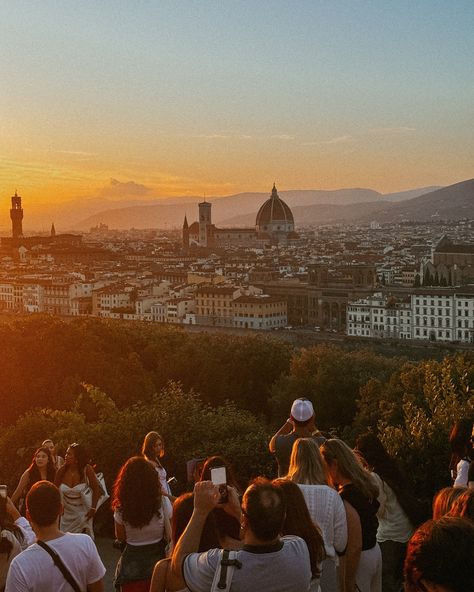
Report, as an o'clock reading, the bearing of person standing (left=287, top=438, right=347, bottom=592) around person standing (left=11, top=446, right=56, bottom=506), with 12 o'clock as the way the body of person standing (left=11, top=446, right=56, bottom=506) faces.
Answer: person standing (left=287, top=438, right=347, bottom=592) is roughly at 11 o'clock from person standing (left=11, top=446, right=56, bottom=506).

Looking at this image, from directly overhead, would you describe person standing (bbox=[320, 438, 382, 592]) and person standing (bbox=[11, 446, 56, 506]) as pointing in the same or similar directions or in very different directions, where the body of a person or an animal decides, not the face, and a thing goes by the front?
very different directions

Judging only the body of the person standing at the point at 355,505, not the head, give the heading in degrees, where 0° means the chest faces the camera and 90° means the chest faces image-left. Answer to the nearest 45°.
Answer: approximately 135°

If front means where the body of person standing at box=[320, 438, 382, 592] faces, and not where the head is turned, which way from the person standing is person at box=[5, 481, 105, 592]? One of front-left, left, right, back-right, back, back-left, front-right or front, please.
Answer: left

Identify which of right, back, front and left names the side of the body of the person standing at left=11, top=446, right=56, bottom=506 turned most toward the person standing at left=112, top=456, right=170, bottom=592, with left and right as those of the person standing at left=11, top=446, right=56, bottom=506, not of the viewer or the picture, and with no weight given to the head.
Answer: front

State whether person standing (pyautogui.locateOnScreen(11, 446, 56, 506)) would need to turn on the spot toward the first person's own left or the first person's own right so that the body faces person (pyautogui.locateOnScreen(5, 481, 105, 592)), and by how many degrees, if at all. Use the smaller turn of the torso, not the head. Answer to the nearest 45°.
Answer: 0° — they already face them

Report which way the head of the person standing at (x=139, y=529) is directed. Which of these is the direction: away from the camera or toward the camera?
away from the camera

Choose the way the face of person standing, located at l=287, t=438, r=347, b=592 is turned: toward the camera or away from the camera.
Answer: away from the camera

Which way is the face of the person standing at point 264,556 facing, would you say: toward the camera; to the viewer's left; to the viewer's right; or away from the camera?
away from the camera

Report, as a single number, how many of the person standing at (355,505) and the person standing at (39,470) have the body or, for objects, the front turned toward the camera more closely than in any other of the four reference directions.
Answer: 1

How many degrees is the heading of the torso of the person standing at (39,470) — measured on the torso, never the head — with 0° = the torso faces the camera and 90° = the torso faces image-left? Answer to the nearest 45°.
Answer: approximately 0°

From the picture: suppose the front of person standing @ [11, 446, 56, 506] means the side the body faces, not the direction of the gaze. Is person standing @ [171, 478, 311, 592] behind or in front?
in front

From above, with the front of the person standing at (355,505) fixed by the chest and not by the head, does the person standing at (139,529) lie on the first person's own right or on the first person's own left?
on the first person's own left
